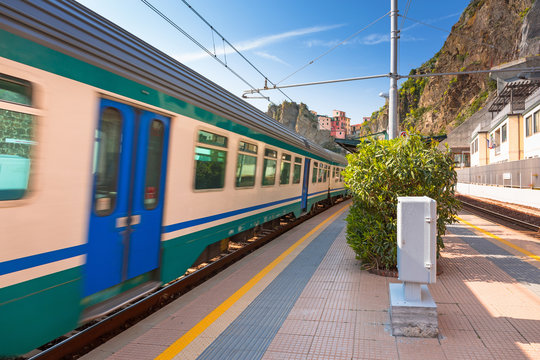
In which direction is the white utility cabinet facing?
toward the camera

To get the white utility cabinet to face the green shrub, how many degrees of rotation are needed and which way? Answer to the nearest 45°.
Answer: approximately 180°

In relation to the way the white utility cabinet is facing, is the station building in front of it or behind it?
behind

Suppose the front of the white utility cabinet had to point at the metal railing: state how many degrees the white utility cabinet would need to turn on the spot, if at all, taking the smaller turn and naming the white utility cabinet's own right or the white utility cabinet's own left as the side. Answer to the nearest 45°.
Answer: approximately 180°
